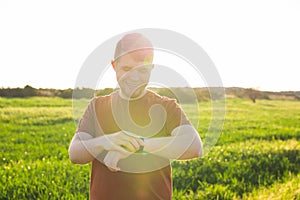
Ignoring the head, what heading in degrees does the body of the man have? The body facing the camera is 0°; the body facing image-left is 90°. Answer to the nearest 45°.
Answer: approximately 0°
